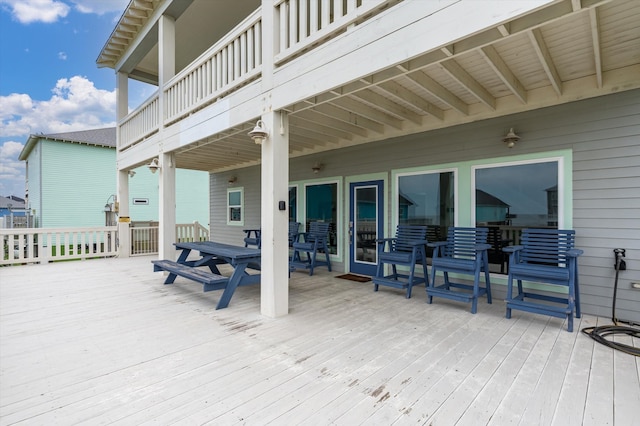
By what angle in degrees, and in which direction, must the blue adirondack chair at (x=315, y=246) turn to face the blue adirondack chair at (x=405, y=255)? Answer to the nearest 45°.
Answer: approximately 90° to its left

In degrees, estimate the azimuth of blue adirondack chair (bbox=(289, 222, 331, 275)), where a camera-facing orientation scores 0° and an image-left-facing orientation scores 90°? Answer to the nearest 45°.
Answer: approximately 45°

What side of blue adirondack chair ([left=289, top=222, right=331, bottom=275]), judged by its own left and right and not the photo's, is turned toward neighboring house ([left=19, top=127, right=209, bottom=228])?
right

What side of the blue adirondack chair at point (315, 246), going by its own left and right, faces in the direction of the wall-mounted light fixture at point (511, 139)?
left

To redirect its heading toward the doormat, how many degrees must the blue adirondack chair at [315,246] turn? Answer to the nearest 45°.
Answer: approximately 90° to its left

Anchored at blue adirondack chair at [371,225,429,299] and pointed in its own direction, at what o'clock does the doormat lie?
The doormat is roughly at 3 o'clock from the blue adirondack chair.

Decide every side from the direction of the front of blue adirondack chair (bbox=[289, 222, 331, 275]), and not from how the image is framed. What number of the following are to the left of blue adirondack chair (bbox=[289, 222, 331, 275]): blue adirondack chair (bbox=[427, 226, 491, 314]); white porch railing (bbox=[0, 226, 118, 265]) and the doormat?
2

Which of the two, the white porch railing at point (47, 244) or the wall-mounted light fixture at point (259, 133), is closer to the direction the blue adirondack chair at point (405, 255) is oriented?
the wall-mounted light fixture

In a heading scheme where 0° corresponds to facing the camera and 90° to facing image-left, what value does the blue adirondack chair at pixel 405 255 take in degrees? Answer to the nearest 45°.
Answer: approximately 45°

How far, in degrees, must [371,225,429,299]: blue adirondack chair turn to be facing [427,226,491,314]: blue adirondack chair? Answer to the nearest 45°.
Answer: approximately 90° to its left
